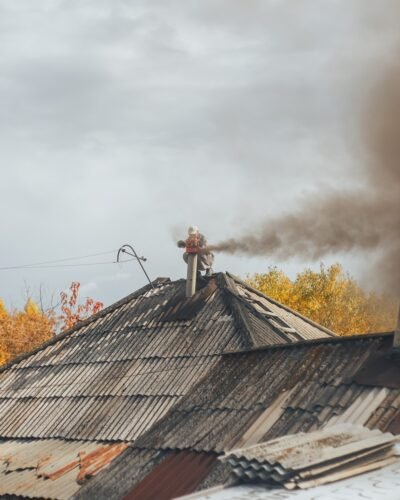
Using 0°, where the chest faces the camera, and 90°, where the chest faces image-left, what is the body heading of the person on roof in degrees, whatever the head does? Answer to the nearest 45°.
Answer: approximately 45°

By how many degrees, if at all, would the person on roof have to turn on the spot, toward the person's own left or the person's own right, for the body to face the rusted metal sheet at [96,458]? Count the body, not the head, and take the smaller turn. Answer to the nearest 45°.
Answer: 0° — they already face it

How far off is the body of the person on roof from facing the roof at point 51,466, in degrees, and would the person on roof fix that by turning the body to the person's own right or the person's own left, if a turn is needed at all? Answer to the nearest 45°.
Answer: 0° — they already face it
